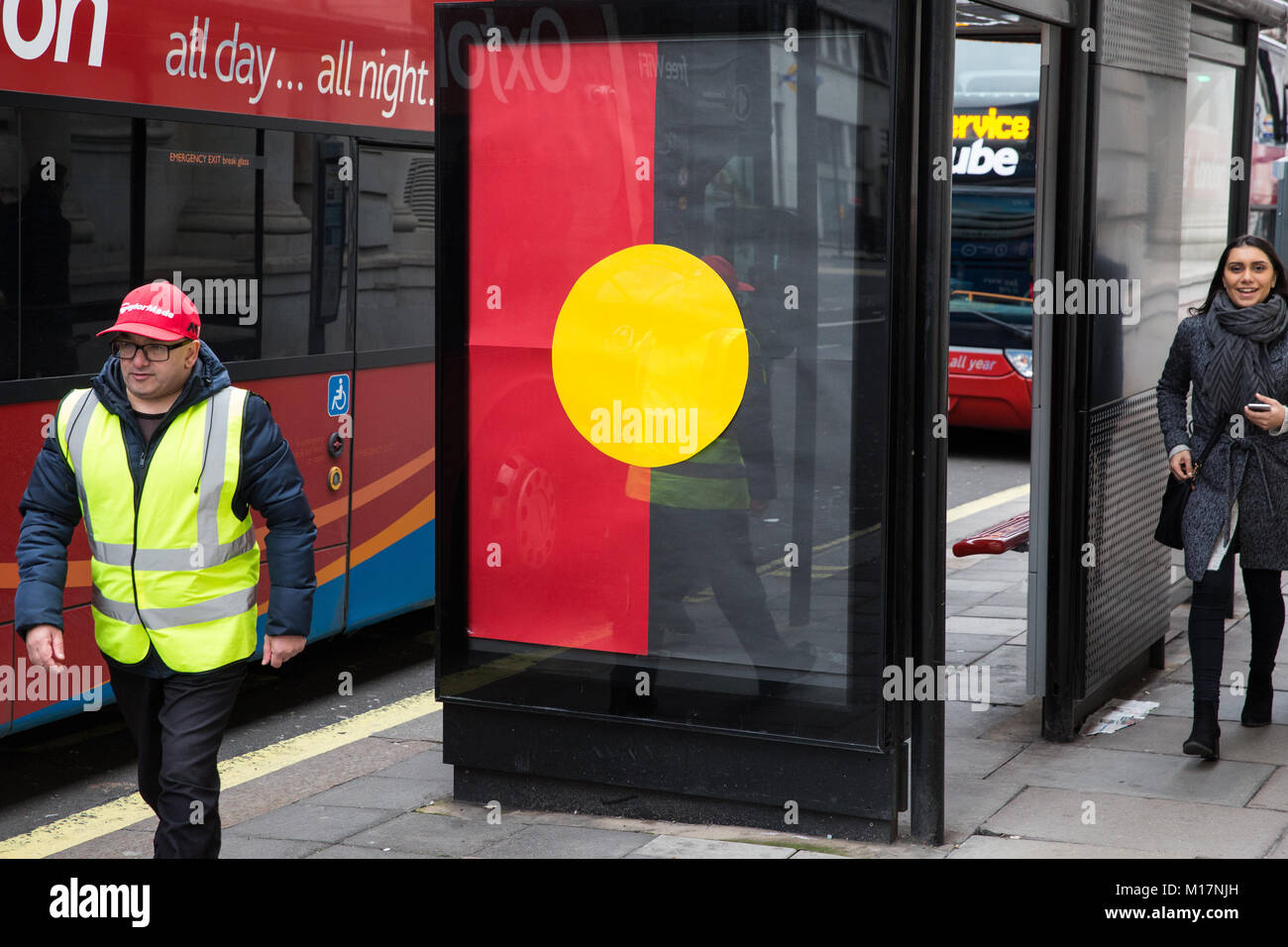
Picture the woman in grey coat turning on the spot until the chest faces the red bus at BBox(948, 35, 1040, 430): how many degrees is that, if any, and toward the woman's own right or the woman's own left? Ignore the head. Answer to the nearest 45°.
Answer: approximately 180°

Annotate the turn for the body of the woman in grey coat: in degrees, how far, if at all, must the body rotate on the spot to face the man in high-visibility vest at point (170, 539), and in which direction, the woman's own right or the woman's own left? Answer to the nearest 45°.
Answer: approximately 45° to the woman's own right

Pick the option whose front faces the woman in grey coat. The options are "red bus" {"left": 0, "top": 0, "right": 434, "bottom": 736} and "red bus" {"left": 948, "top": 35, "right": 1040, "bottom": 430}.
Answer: "red bus" {"left": 948, "top": 35, "right": 1040, "bottom": 430}

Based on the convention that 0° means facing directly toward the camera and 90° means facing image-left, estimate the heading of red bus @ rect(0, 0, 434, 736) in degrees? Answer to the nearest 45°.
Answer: approximately 45°

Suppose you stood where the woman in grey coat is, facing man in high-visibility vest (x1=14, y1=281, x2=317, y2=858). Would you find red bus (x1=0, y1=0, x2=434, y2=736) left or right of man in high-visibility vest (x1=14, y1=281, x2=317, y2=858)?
right

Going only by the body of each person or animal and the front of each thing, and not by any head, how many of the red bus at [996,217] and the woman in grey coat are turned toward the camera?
2

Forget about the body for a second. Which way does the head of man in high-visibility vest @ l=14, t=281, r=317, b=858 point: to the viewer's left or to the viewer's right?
to the viewer's left

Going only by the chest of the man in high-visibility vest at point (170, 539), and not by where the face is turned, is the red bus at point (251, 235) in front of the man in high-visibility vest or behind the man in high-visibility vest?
behind

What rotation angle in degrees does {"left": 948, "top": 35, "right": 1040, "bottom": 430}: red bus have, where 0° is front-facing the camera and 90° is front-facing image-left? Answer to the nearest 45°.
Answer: approximately 0°
